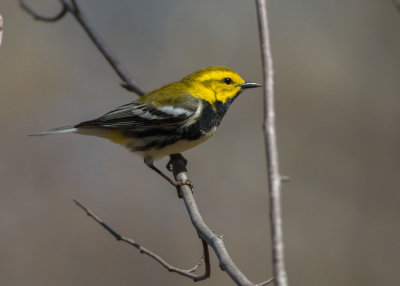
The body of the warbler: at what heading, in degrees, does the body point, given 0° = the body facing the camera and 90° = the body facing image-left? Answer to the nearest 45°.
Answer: approximately 270°
